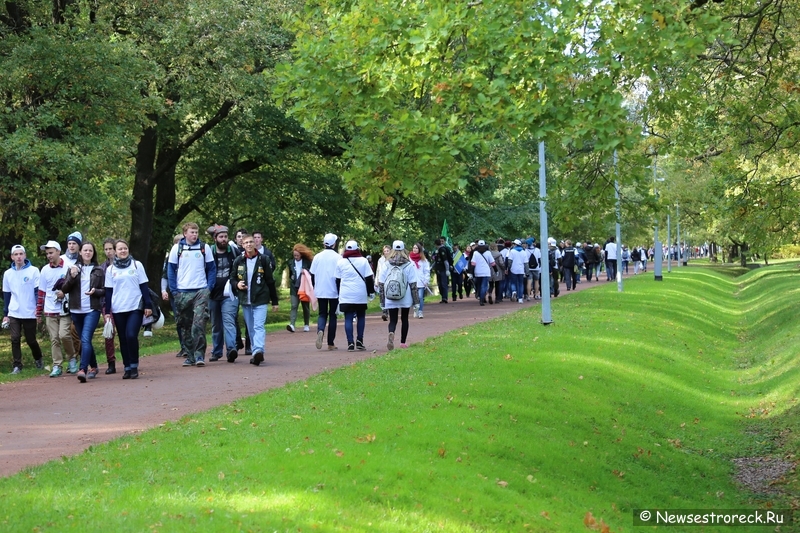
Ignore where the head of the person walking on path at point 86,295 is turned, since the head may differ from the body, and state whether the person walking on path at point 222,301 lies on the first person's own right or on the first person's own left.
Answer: on the first person's own left

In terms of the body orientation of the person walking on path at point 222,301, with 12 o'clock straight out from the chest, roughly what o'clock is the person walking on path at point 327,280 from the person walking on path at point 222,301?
the person walking on path at point 327,280 is roughly at 8 o'clock from the person walking on path at point 222,301.

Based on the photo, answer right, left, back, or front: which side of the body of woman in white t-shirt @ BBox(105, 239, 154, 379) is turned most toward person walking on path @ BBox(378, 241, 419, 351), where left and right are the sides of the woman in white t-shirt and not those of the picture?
left

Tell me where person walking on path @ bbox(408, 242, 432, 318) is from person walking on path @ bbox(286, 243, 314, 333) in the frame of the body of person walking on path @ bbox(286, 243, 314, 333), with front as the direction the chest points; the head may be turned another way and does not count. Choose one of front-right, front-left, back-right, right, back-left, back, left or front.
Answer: back-left

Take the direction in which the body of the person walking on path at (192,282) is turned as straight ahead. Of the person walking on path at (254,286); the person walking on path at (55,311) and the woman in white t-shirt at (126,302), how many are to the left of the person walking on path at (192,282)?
1

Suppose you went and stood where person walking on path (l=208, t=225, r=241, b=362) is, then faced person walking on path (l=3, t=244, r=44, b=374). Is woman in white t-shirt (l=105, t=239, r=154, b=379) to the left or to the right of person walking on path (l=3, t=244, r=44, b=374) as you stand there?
left

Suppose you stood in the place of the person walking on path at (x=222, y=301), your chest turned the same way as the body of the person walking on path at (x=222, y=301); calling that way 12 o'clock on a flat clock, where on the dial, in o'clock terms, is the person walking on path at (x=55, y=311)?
the person walking on path at (x=55, y=311) is roughly at 3 o'clock from the person walking on path at (x=222, y=301).

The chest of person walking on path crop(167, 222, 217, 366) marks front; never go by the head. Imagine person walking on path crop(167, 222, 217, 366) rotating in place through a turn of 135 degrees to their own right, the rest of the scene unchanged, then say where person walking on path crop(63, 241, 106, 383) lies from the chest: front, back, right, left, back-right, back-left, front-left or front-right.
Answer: front-left

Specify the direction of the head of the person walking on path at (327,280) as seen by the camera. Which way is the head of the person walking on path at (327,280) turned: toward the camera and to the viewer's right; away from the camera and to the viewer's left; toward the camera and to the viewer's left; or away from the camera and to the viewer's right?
away from the camera and to the viewer's right

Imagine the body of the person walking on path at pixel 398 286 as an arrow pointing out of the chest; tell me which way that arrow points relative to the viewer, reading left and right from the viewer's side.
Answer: facing away from the viewer
